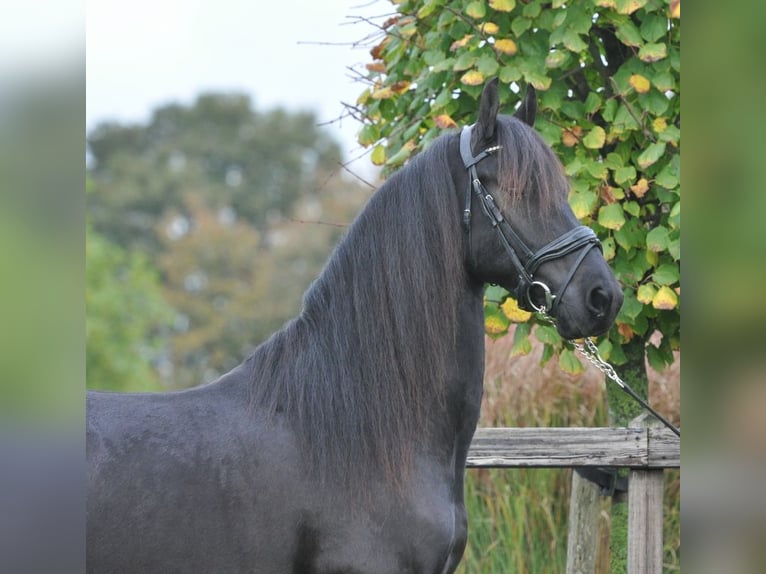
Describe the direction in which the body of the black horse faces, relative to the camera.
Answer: to the viewer's right
